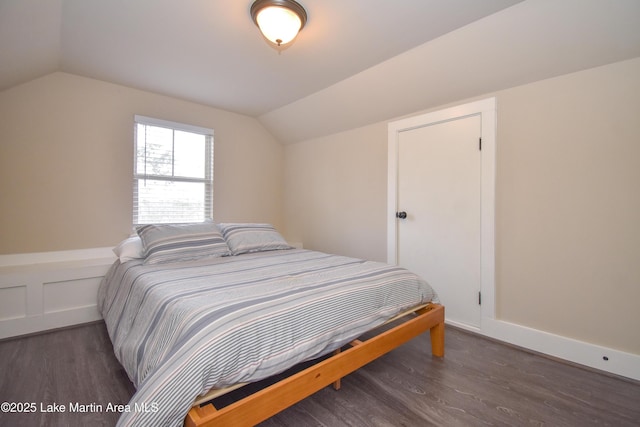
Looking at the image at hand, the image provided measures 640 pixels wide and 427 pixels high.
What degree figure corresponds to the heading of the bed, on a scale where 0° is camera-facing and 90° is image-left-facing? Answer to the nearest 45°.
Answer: approximately 315°

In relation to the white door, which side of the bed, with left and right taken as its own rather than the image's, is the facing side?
left

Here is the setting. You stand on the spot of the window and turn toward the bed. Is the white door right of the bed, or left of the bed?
left

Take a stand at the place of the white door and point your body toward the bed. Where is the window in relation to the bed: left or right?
right

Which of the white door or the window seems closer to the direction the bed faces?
the white door

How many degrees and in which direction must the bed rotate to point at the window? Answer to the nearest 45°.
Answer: approximately 180°
